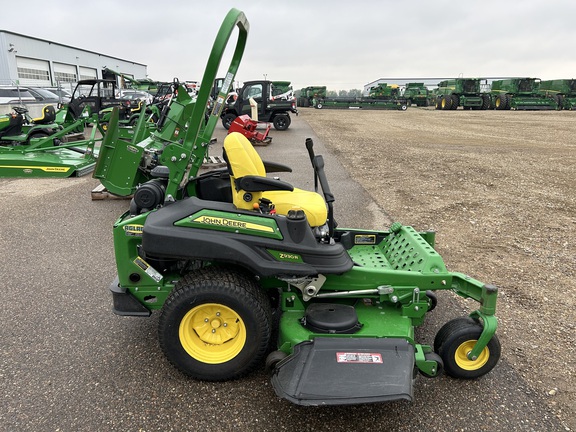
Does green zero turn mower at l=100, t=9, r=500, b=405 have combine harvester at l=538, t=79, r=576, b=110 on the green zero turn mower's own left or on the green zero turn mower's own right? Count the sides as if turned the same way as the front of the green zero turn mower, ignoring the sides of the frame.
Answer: on the green zero turn mower's own left

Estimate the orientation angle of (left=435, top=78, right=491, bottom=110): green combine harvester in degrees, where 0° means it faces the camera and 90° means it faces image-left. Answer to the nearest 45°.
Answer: approximately 315°

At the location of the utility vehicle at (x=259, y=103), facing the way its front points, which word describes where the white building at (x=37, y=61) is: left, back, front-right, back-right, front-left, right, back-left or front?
front-right

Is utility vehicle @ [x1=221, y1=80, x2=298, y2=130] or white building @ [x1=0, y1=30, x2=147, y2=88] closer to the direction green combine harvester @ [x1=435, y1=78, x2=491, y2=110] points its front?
the utility vehicle

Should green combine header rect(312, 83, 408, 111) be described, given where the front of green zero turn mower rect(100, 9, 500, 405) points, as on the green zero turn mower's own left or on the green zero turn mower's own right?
on the green zero turn mower's own left

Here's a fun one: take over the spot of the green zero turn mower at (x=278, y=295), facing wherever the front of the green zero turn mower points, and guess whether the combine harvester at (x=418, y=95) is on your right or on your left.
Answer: on your left

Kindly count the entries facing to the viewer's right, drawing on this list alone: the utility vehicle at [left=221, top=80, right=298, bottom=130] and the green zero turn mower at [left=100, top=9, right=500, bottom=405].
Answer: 1

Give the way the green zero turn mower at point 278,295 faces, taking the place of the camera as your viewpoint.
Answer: facing to the right of the viewer

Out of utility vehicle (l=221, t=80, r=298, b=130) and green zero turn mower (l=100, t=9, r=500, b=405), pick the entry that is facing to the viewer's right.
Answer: the green zero turn mower

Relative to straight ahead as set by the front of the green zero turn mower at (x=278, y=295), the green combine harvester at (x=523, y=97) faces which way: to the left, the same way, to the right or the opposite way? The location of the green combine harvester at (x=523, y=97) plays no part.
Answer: to the right
